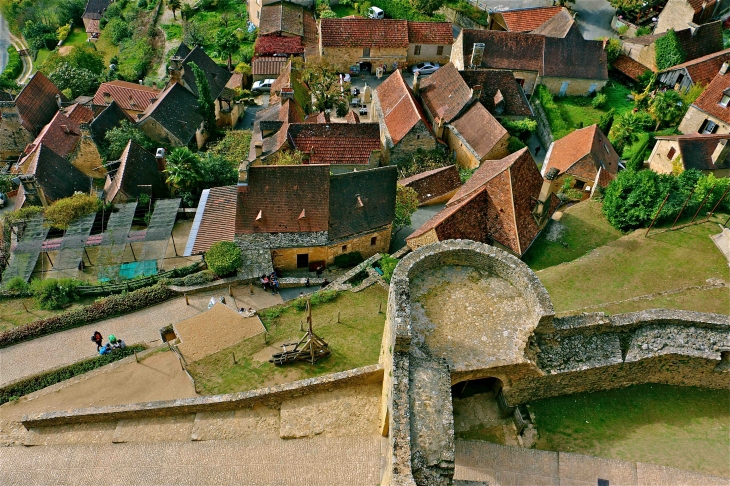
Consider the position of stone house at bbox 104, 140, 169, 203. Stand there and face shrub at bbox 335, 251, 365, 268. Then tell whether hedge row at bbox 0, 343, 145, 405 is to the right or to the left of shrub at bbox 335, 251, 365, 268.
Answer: right

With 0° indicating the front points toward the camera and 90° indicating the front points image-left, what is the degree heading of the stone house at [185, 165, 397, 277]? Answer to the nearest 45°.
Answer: approximately 0°

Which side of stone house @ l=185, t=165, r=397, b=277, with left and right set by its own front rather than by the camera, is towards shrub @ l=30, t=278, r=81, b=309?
right

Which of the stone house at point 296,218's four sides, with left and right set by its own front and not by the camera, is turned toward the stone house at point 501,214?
left

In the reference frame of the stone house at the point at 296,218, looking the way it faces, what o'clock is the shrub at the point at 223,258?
The shrub is roughly at 2 o'clock from the stone house.

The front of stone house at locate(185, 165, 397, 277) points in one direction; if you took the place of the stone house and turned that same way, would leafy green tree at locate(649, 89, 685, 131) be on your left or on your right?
on your left

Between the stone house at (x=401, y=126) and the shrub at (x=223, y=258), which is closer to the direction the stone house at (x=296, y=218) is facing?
the shrub

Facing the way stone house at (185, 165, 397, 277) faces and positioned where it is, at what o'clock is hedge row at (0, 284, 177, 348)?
The hedge row is roughly at 2 o'clock from the stone house.
